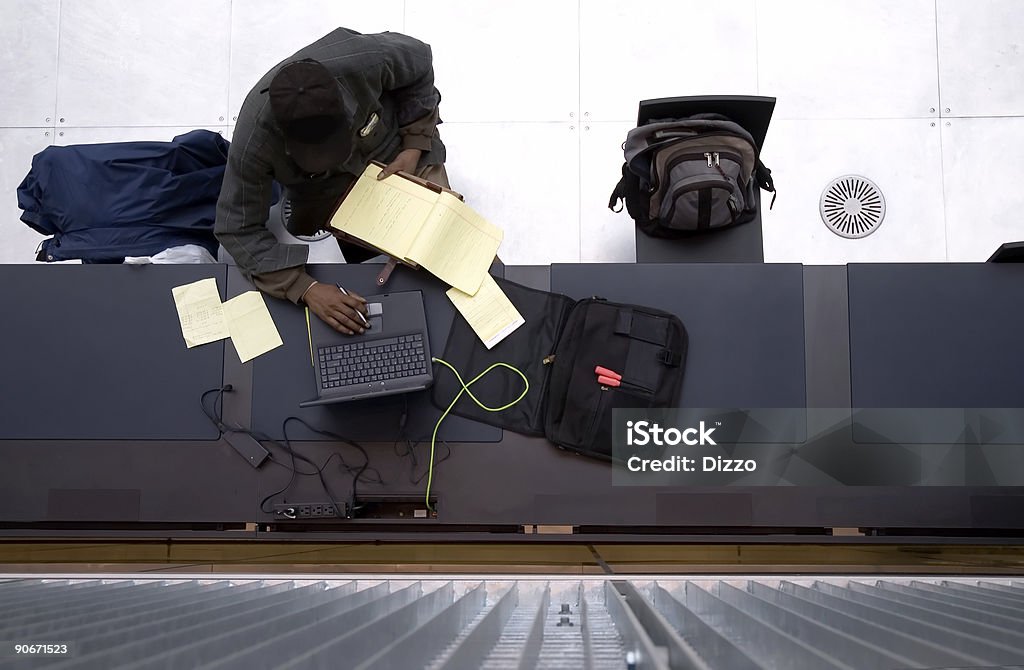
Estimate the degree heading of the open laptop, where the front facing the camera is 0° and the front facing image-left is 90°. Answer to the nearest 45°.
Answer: approximately 180°
